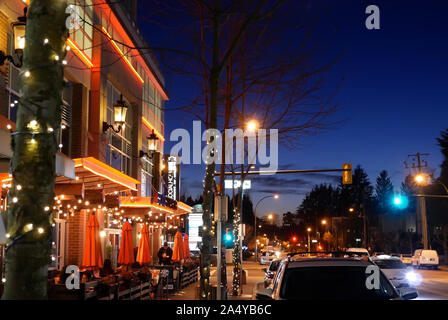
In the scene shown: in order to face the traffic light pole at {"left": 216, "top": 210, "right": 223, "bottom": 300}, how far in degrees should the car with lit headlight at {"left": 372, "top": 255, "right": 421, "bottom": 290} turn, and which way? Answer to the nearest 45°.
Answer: approximately 45° to its right

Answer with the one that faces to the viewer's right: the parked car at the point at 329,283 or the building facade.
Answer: the building facade

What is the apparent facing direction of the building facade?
to the viewer's right

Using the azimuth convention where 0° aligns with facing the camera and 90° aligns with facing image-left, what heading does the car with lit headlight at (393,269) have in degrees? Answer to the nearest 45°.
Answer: approximately 315°

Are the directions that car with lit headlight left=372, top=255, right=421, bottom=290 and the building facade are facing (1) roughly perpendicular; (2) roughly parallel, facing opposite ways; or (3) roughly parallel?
roughly perpendicular
